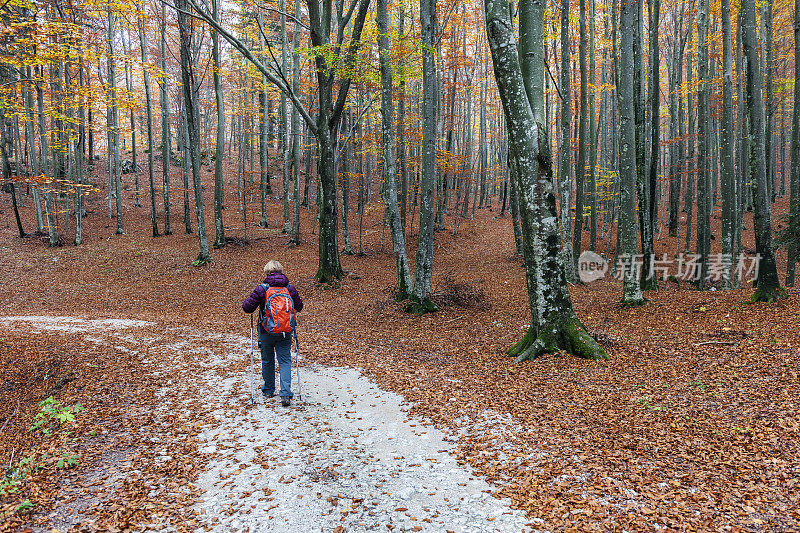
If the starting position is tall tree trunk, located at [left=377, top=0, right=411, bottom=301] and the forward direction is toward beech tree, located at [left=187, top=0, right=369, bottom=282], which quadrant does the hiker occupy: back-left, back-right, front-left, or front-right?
back-left

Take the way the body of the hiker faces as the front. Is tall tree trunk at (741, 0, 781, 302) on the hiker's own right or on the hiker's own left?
on the hiker's own right

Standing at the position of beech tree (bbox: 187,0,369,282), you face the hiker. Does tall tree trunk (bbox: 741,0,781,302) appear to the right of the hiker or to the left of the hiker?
left

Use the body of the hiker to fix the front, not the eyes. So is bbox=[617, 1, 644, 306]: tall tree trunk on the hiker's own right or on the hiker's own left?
on the hiker's own right

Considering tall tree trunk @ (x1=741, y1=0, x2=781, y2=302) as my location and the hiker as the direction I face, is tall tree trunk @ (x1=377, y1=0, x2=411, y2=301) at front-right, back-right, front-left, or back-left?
front-right

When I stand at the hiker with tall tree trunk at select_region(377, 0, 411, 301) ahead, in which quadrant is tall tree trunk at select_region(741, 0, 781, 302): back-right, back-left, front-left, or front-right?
front-right

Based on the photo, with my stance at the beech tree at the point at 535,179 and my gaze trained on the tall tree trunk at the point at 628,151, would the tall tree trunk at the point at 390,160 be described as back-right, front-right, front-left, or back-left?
front-left

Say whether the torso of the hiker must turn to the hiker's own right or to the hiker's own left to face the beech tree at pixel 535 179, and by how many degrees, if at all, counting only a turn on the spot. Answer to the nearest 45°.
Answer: approximately 90° to the hiker's own right

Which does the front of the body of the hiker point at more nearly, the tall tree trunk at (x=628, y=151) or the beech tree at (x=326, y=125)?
the beech tree

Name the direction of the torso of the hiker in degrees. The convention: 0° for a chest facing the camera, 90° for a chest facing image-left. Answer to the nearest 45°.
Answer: approximately 180°

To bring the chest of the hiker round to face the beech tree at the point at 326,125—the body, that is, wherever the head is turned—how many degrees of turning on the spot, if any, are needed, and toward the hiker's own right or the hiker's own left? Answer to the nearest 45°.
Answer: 0° — they already face it
